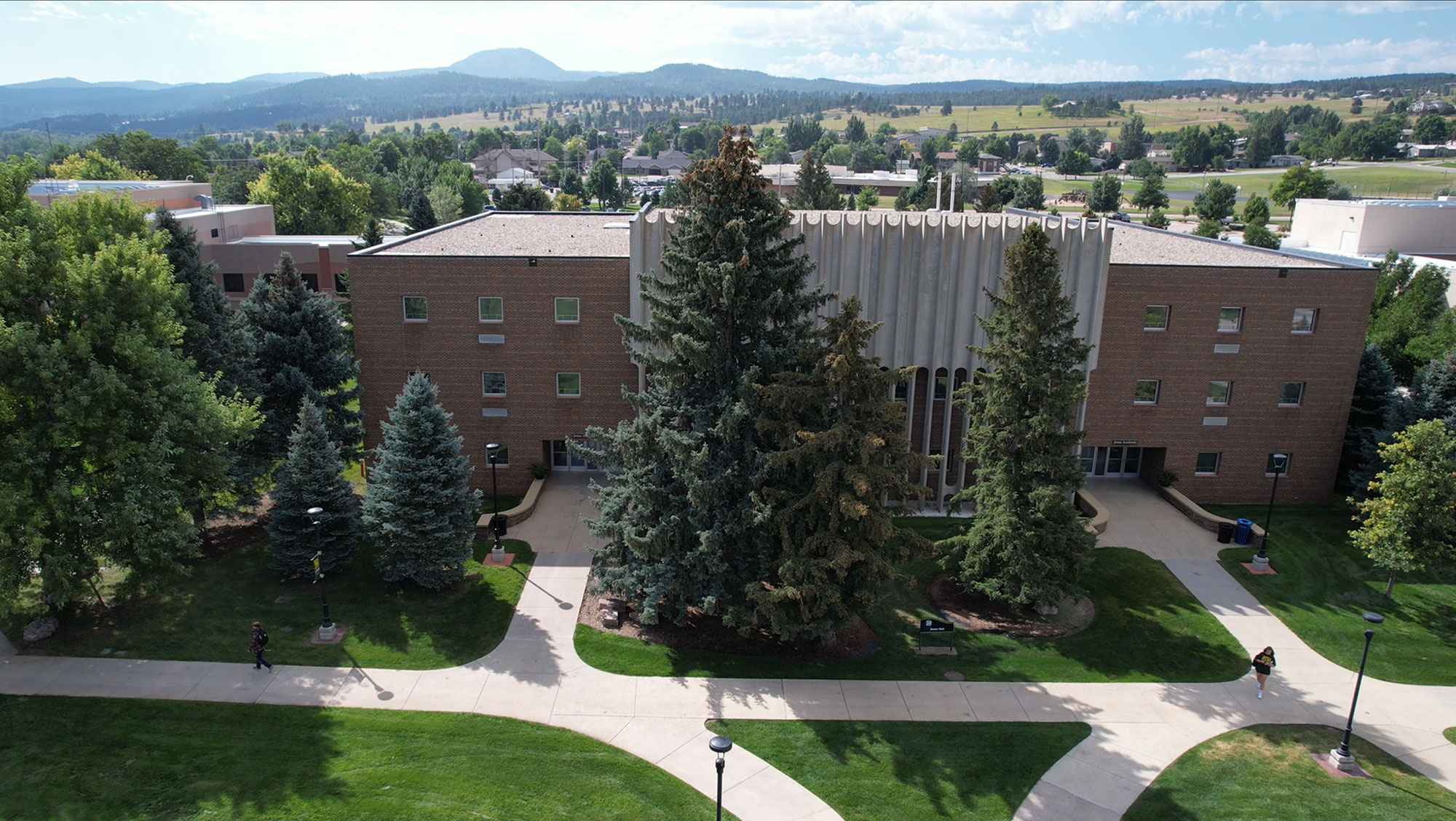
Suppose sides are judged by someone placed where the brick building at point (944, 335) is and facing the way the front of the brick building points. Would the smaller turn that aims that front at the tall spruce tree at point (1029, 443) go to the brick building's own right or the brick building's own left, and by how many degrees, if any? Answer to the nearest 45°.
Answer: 0° — it already faces it

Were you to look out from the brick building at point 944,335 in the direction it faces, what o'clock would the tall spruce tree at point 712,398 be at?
The tall spruce tree is roughly at 1 o'clock from the brick building.

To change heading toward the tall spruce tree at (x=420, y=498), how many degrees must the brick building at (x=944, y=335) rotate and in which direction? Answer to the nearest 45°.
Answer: approximately 45° to its right

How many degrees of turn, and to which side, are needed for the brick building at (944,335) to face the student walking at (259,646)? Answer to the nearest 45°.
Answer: approximately 45° to its right

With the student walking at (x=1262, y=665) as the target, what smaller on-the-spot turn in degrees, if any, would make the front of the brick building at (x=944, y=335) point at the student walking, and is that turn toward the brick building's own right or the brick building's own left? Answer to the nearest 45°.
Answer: approximately 45° to the brick building's own left

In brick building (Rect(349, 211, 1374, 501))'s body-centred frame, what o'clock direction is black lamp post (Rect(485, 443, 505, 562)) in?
The black lamp post is roughly at 2 o'clock from the brick building.

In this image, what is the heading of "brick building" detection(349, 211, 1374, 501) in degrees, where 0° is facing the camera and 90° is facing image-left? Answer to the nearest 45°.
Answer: approximately 0°

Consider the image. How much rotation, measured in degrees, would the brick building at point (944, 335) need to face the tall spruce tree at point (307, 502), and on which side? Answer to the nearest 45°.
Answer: approximately 45° to its right

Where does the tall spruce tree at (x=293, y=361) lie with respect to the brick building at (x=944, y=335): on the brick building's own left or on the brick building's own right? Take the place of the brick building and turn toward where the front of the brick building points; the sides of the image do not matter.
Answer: on the brick building's own right
